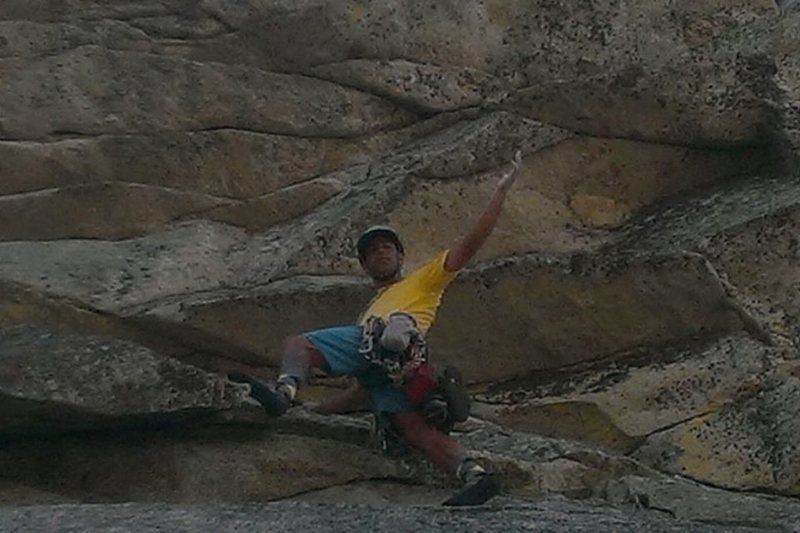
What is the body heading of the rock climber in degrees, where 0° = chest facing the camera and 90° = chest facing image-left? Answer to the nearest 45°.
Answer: approximately 45°
